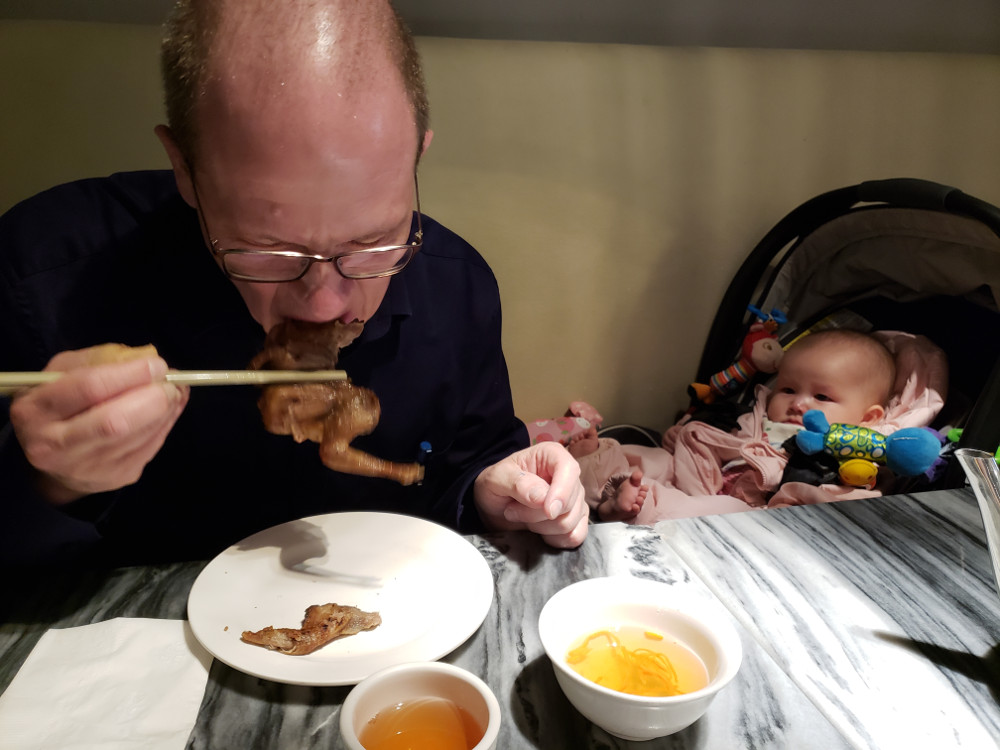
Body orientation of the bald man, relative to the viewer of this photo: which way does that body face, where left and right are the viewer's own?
facing the viewer

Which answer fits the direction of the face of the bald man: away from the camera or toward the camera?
toward the camera

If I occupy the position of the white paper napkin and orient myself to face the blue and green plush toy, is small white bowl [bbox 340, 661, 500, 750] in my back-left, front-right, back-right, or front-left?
front-right

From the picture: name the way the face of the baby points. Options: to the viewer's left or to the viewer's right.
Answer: to the viewer's left

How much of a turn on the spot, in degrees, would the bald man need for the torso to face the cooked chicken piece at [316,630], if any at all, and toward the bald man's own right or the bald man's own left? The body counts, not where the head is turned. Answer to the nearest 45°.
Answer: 0° — they already face it

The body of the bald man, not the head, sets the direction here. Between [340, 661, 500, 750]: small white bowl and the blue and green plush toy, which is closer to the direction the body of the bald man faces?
the small white bowl

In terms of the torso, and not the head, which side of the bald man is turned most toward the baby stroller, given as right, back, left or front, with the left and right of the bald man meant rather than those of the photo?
left
